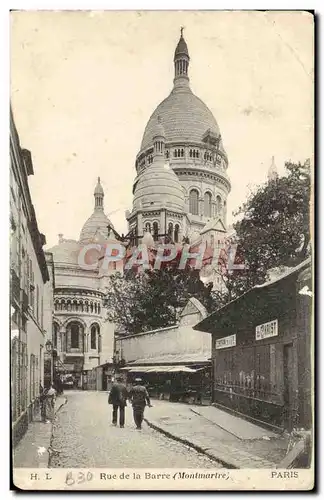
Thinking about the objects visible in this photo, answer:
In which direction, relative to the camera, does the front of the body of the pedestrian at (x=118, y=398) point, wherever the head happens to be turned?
away from the camera

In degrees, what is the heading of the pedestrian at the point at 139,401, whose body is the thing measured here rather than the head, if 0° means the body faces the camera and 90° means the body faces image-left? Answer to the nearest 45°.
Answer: approximately 180°
